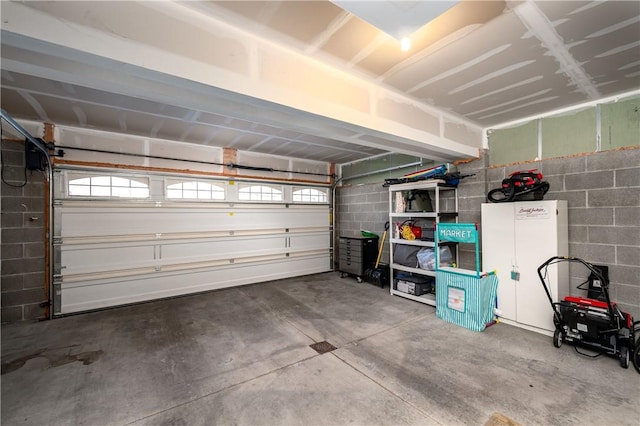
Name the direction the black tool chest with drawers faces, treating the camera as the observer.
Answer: facing the viewer and to the left of the viewer

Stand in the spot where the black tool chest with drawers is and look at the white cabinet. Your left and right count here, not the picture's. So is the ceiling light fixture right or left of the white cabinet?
right

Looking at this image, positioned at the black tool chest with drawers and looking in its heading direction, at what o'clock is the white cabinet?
The white cabinet is roughly at 9 o'clock from the black tool chest with drawers.

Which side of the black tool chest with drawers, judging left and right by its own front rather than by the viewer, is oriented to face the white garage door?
front

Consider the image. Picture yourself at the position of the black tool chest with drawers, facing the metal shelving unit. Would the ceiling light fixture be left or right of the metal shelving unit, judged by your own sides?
right

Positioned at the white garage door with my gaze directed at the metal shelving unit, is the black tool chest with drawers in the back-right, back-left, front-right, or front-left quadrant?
front-left

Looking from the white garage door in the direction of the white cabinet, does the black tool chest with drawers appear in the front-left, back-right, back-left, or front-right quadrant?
front-left

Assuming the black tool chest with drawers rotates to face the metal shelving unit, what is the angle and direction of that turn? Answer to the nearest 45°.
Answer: approximately 90° to its left

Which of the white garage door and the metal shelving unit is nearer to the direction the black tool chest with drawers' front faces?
the white garage door

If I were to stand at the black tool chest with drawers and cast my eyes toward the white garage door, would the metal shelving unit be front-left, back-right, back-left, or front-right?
back-left

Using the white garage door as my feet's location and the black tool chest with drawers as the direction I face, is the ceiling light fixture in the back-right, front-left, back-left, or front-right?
front-right

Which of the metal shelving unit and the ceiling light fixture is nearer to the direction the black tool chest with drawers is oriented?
the ceiling light fixture

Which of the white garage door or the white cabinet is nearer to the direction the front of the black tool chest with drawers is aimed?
the white garage door
